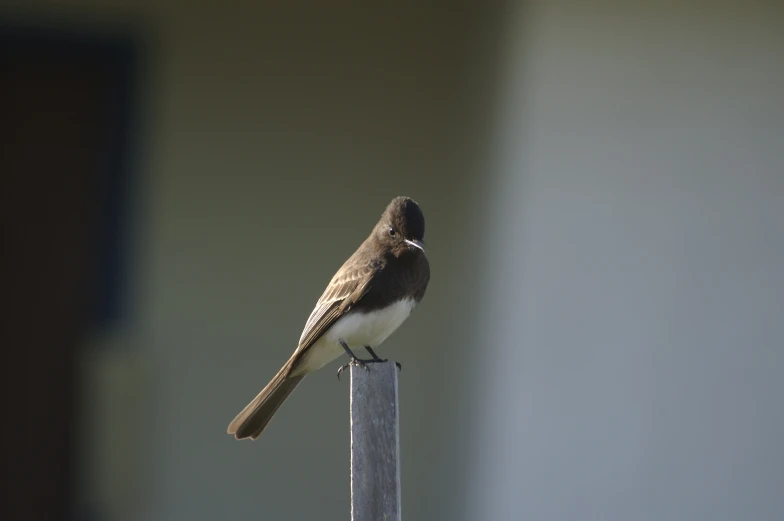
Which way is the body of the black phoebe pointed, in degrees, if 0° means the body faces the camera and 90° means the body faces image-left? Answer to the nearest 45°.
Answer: approximately 315°
